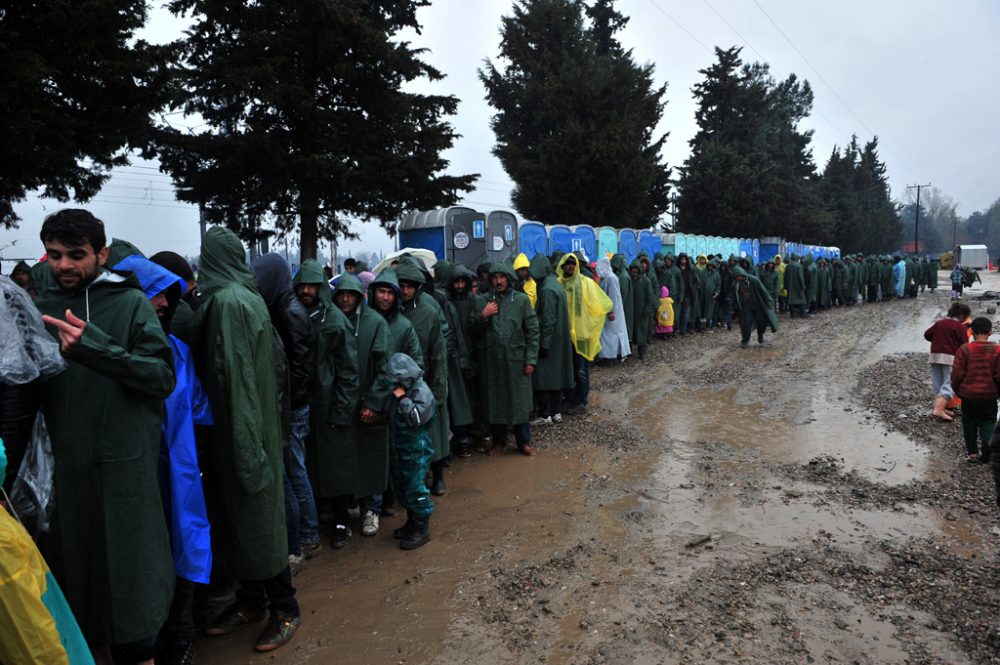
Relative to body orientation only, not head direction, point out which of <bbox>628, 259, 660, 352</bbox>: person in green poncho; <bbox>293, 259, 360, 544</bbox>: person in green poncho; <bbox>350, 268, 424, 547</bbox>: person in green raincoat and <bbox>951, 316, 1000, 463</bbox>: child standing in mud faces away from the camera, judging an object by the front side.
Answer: the child standing in mud

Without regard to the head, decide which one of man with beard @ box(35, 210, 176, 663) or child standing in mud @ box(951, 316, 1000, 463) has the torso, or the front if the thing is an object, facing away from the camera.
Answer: the child standing in mud

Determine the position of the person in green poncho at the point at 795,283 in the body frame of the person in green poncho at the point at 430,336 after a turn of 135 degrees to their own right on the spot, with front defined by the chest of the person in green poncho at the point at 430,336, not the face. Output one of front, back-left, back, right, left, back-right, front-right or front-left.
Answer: front-right

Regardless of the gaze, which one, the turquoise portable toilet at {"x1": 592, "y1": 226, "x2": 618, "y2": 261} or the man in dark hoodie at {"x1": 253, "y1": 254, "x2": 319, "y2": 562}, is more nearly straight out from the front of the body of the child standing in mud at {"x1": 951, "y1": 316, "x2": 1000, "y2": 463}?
the turquoise portable toilet

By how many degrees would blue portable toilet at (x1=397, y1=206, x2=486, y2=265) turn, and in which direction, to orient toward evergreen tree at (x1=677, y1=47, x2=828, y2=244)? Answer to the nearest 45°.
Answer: approximately 90° to its left

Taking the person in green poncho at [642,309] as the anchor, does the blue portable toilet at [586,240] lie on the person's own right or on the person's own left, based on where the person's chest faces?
on the person's own right

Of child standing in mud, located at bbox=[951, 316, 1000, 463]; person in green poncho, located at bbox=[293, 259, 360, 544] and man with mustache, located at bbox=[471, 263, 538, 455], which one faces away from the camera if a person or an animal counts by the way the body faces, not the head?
the child standing in mud

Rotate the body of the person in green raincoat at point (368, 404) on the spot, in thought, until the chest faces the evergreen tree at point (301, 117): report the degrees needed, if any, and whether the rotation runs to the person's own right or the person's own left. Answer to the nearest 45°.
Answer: approximately 135° to the person's own right
